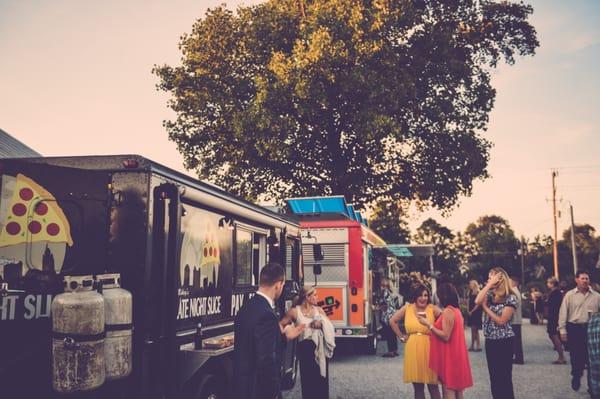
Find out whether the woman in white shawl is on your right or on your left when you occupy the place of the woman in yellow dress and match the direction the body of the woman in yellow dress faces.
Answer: on your right

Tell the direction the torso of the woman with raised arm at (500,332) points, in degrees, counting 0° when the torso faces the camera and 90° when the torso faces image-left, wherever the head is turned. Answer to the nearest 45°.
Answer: approximately 45°

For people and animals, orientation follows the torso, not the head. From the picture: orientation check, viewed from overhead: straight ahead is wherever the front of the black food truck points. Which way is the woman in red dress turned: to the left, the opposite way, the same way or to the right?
to the left

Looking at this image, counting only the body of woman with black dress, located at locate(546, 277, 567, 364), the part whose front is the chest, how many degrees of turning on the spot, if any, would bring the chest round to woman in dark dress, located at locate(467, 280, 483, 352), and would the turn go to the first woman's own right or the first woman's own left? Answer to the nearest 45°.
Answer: approximately 45° to the first woman's own right

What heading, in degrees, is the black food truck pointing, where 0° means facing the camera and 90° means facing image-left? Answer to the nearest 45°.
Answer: approximately 225°

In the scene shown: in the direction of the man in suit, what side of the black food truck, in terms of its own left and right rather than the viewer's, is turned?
right

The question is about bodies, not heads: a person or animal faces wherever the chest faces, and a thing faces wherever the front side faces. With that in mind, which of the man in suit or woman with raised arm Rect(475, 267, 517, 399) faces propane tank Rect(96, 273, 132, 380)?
the woman with raised arm

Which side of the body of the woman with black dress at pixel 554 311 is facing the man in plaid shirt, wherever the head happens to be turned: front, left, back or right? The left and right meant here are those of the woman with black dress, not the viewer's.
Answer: left
